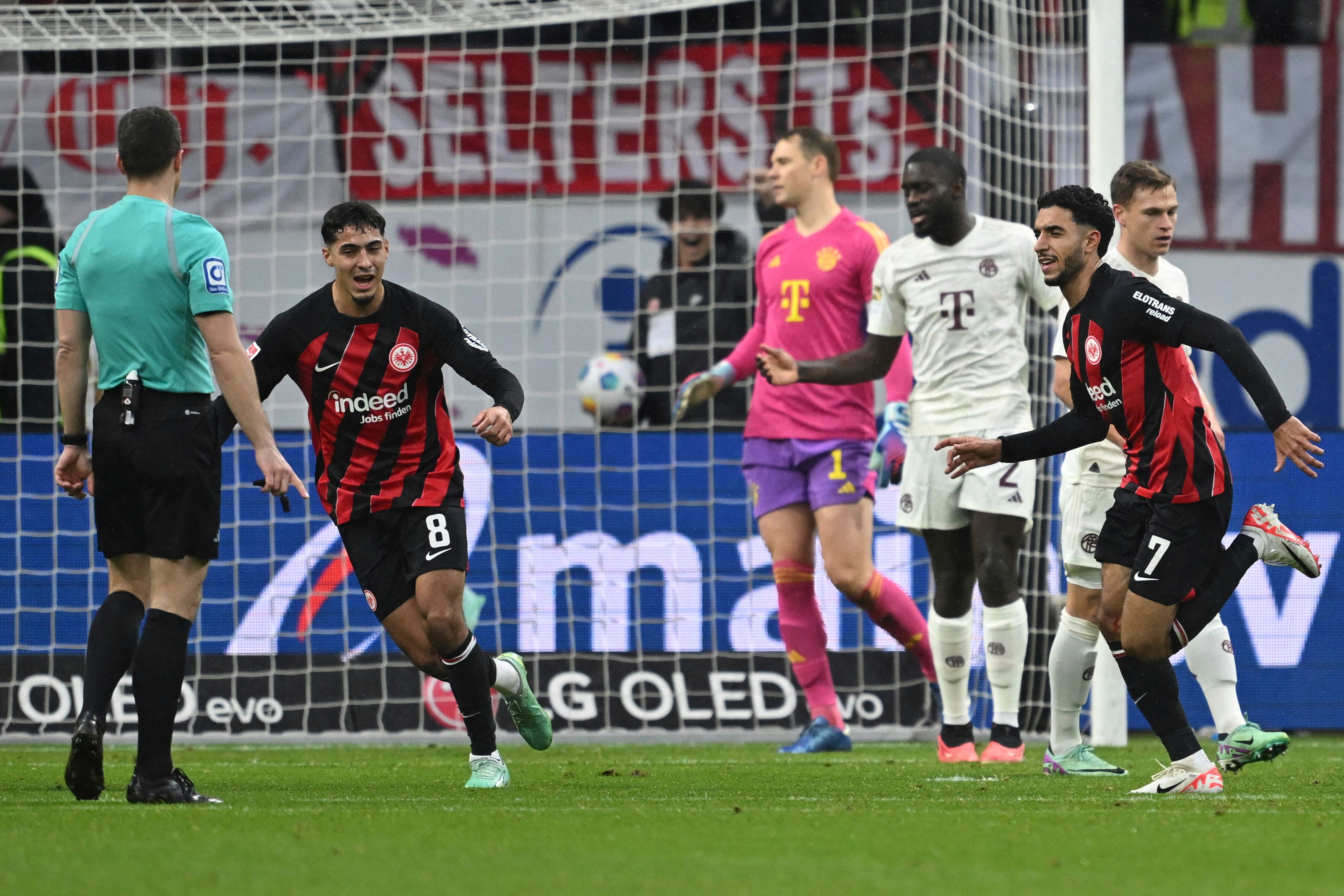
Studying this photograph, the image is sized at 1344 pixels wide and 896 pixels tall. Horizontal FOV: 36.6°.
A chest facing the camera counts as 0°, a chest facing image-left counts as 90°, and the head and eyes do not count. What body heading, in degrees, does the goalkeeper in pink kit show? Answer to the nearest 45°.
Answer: approximately 45°

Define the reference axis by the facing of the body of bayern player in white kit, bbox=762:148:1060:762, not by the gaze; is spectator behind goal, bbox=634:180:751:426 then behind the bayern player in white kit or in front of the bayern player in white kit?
behind

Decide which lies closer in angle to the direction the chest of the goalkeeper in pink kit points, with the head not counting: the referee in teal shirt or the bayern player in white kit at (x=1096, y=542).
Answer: the referee in teal shirt

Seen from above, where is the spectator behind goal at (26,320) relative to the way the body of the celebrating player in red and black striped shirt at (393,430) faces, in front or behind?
behind

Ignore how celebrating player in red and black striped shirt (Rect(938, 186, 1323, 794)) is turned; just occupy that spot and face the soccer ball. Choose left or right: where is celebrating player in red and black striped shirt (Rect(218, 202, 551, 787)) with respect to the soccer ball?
left

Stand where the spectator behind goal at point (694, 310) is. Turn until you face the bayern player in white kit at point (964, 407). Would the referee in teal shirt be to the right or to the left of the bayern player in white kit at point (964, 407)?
right

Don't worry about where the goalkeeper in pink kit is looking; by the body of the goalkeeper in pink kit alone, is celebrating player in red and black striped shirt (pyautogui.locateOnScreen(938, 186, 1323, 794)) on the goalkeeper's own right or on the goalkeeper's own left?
on the goalkeeper's own left

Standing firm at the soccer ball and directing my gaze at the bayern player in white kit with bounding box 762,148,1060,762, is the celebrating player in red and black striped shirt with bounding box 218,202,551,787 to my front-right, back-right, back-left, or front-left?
front-right

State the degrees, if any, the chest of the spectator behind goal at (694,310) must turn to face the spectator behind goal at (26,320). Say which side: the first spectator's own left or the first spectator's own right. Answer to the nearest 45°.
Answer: approximately 90° to the first spectator's own right

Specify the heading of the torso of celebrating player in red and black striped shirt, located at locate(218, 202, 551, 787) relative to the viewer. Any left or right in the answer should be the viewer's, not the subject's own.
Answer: facing the viewer

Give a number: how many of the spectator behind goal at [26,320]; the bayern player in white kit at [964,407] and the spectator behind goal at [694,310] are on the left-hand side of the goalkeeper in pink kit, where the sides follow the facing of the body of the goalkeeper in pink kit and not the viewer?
1

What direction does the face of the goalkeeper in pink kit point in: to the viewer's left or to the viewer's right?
to the viewer's left

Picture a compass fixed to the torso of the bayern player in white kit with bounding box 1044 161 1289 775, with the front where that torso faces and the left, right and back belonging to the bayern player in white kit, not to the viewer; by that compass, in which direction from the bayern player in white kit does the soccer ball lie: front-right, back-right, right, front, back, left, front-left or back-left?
back

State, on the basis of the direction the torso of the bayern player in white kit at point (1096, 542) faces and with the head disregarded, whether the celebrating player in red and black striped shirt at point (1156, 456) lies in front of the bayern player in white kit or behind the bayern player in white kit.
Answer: in front

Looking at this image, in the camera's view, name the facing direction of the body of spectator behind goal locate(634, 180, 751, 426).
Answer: toward the camera

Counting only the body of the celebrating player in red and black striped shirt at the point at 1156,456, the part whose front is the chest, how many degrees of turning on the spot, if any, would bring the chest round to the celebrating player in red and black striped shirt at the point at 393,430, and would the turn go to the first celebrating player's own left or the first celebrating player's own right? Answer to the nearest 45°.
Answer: approximately 45° to the first celebrating player's own right
